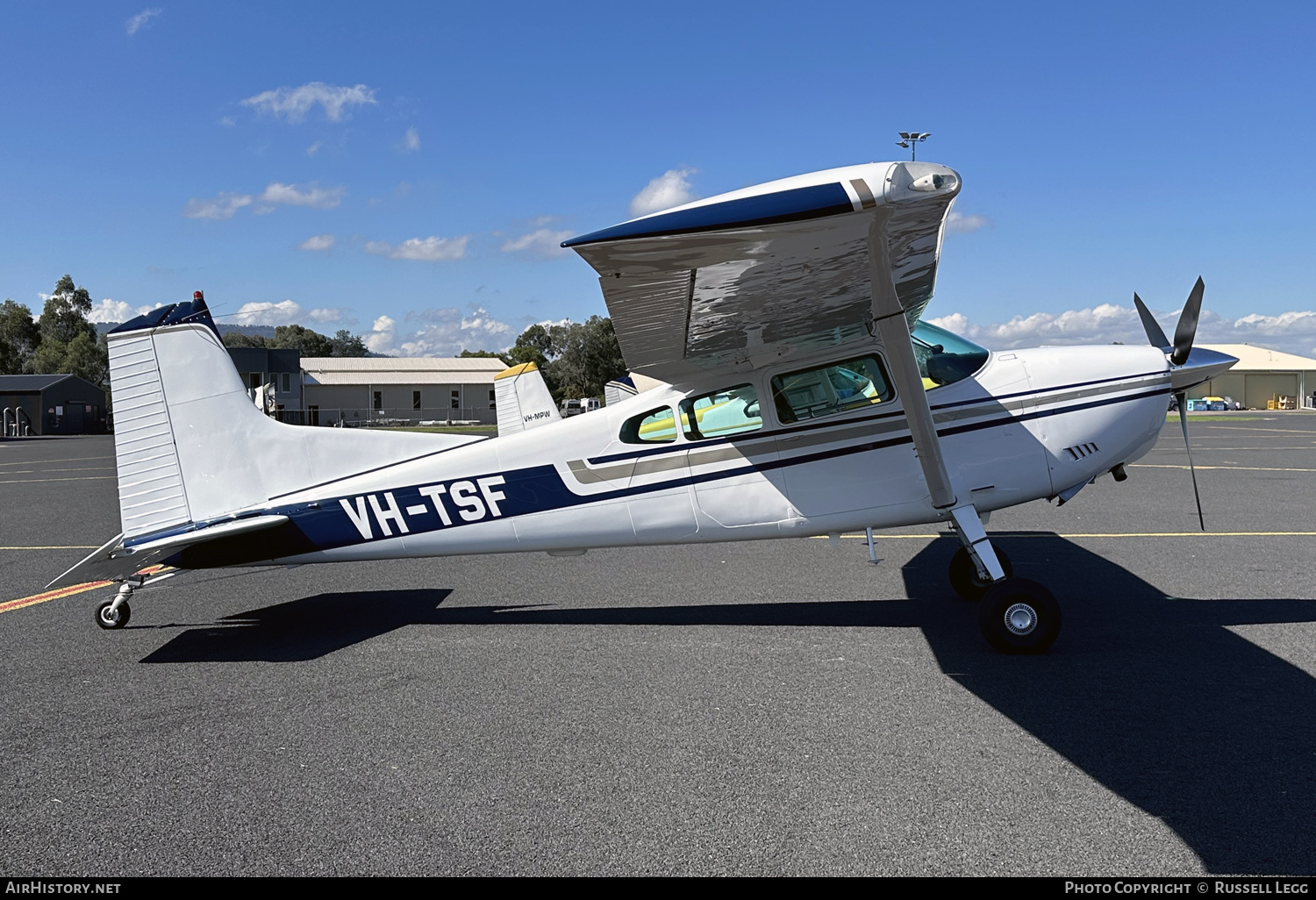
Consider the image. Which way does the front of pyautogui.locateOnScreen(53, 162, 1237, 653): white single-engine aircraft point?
to the viewer's right
